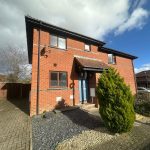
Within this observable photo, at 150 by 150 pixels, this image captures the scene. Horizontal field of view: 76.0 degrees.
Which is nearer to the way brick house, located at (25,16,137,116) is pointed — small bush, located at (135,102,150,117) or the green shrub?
the green shrub

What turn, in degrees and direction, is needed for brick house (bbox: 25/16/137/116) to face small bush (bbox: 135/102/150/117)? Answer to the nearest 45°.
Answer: approximately 45° to its left

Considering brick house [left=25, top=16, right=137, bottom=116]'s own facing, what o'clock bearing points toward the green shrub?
The green shrub is roughly at 12 o'clock from the brick house.
